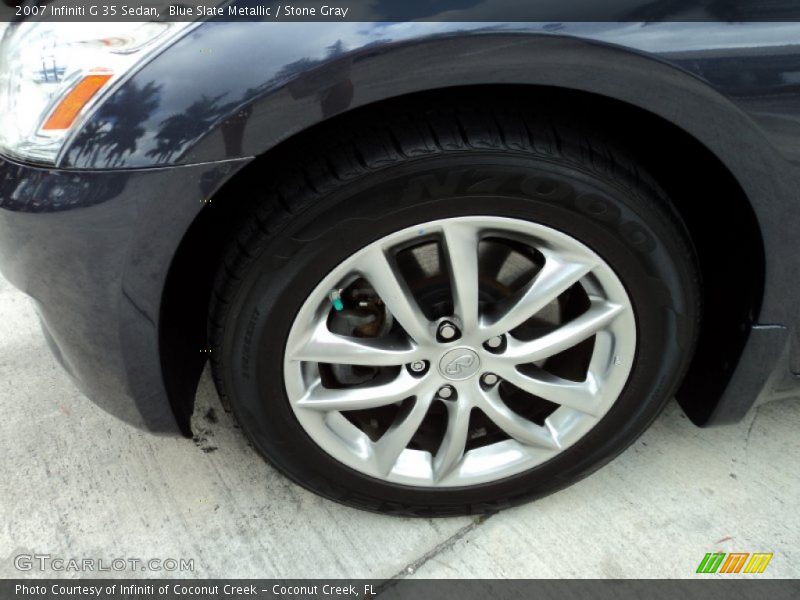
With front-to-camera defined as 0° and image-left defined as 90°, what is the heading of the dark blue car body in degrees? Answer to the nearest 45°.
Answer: approximately 90°
